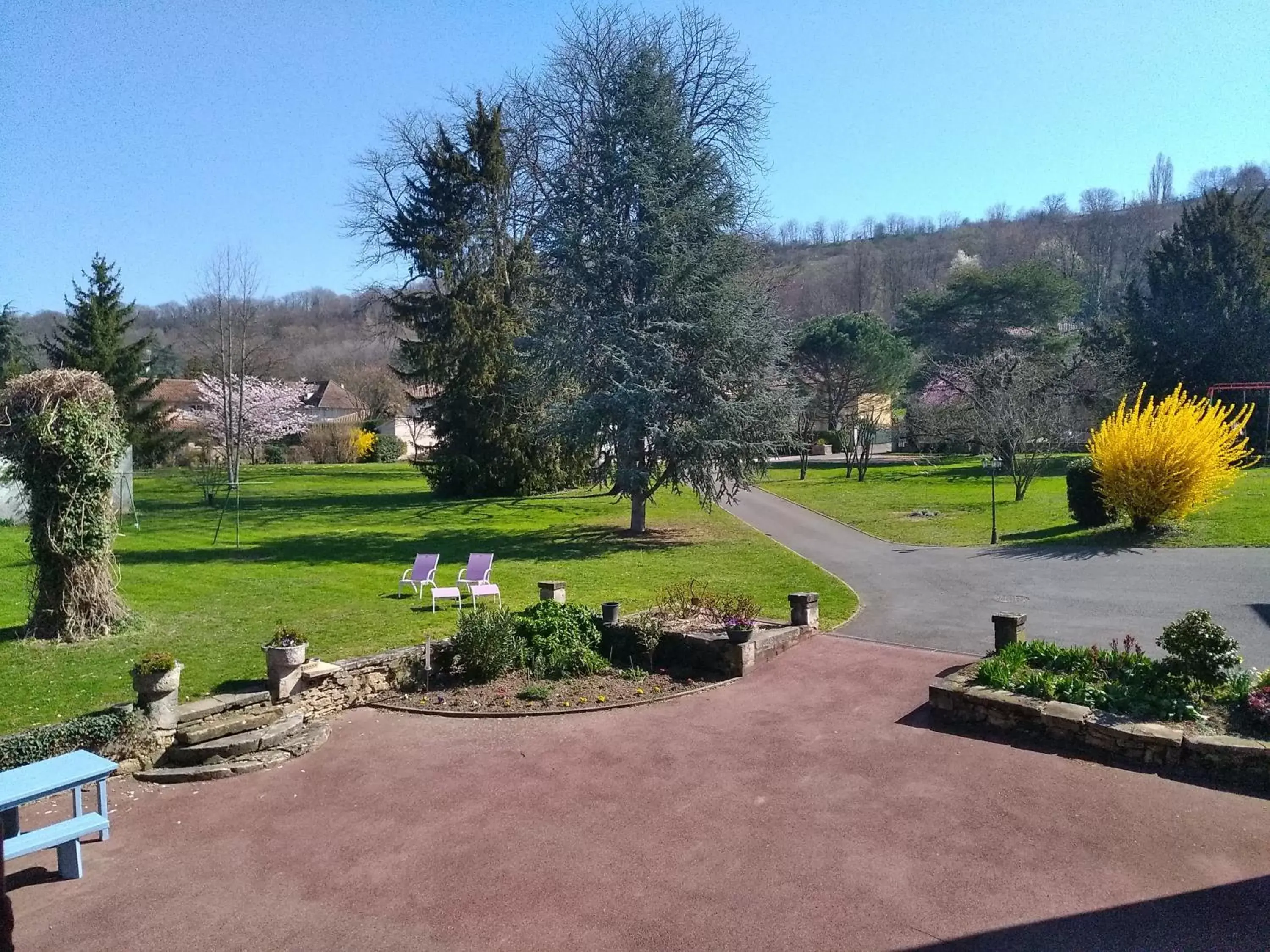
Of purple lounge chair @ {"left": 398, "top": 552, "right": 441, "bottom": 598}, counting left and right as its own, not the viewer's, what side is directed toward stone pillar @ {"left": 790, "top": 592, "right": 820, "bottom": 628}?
left

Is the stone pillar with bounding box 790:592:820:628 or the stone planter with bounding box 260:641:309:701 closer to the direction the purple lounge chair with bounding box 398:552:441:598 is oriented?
the stone planter

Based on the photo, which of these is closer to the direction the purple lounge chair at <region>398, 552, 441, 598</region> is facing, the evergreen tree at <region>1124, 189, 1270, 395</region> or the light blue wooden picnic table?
the light blue wooden picnic table

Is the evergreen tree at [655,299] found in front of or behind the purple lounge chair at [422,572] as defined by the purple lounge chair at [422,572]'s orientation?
behind

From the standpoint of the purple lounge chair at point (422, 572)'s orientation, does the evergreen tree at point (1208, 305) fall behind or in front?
behind

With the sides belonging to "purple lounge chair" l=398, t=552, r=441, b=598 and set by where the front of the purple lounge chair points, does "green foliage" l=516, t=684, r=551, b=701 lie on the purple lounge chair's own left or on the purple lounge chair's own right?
on the purple lounge chair's own left

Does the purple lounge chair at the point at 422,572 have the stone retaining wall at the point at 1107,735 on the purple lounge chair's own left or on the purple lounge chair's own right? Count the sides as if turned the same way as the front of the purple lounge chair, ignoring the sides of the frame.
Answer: on the purple lounge chair's own left

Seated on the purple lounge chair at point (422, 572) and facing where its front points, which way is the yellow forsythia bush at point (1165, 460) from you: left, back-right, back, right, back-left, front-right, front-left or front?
back-left

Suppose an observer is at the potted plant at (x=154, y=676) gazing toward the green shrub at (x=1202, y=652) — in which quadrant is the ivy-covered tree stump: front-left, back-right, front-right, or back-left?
back-left

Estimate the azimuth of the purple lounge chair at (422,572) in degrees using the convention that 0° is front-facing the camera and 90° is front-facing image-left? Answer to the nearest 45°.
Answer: approximately 45°

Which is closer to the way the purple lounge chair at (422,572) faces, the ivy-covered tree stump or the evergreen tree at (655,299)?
the ivy-covered tree stump

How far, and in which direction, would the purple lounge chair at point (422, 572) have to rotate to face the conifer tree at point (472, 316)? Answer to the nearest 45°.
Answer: approximately 135° to its right

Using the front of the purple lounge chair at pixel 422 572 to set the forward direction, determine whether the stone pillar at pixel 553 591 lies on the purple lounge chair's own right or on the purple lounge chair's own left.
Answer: on the purple lounge chair's own left
